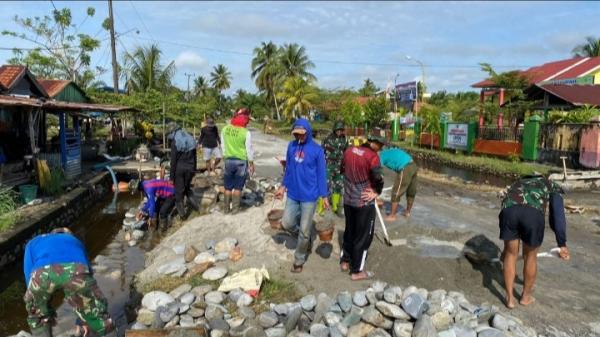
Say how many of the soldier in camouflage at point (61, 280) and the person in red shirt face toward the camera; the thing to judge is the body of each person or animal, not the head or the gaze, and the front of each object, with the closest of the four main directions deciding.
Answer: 0

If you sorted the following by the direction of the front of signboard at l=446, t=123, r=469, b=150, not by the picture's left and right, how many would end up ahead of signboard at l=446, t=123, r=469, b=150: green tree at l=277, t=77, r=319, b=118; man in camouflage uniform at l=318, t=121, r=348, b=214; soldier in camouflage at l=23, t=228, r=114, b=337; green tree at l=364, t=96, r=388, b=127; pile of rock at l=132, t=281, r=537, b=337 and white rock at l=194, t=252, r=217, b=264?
4

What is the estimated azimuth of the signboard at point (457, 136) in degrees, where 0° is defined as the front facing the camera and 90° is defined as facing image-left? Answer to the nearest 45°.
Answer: approximately 0°

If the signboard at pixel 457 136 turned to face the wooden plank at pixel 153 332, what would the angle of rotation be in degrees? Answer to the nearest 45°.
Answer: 0° — it already faces it

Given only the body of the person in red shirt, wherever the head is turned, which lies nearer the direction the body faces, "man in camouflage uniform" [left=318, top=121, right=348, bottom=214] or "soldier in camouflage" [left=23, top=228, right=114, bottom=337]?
the man in camouflage uniform

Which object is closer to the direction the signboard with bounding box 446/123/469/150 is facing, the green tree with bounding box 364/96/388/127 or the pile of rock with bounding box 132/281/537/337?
the pile of rock

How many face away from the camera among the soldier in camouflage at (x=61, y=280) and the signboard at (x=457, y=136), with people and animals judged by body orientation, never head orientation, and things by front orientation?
1

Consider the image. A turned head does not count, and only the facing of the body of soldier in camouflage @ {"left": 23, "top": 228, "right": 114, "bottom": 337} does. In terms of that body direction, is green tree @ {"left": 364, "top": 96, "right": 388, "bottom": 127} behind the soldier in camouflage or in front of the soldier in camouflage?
in front

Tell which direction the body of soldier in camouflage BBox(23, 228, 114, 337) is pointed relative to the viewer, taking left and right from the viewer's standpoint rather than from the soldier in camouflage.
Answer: facing away from the viewer

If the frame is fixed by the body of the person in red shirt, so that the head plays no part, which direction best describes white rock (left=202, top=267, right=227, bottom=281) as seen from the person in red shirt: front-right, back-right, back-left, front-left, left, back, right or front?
back-left

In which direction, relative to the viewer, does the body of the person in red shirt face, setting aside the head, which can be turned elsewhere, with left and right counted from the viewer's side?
facing away from the viewer and to the right of the viewer
